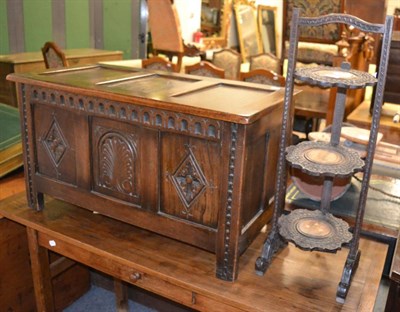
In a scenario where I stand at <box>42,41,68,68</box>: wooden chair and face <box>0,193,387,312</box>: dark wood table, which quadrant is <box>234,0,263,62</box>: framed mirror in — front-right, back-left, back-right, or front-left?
back-left

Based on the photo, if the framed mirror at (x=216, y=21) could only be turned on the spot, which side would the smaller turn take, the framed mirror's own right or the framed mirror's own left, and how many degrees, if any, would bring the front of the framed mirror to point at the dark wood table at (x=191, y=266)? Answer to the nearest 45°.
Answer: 0° — it already faces it

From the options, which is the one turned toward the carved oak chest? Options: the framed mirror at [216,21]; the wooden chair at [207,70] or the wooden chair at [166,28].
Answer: the framed mirror

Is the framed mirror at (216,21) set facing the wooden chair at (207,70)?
yes

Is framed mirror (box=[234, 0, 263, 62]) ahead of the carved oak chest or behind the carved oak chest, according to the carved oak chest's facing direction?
behind

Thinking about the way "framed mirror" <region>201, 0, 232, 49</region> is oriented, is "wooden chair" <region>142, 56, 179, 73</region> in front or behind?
in front

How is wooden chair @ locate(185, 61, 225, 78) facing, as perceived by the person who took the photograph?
facing away from the viewer and to the right of the viewer

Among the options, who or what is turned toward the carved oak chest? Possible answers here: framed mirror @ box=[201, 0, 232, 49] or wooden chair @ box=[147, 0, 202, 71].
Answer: the framed mirror

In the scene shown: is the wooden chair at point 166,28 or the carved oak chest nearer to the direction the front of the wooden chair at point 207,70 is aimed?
the wooden chair

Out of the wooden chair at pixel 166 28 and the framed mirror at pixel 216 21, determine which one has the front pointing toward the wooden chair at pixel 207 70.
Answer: the framed mirror

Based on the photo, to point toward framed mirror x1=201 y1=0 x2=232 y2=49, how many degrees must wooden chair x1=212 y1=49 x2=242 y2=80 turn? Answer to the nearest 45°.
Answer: approximately 135° to its right

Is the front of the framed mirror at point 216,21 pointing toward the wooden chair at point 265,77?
yes
